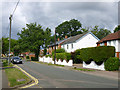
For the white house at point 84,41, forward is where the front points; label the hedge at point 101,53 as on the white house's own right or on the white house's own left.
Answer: on the white house's own left

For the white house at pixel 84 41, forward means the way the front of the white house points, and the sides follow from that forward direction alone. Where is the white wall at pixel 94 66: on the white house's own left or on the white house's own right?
on the white house's own left

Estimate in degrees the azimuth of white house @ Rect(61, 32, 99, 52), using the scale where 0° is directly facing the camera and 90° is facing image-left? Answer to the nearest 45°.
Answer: approximately 45°
